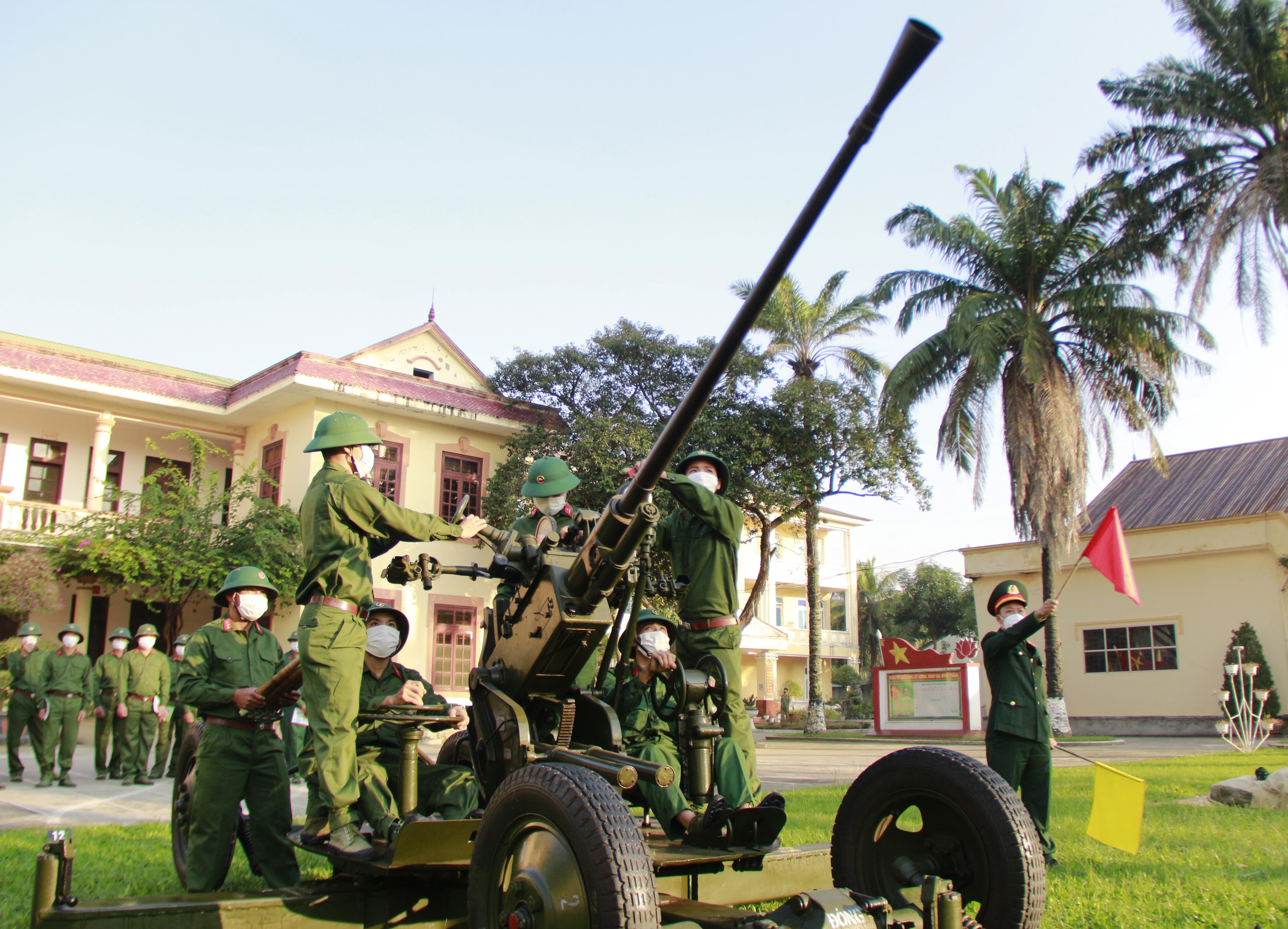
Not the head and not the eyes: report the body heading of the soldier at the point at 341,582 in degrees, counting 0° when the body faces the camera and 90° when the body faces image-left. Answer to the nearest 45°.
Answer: approximately 270°

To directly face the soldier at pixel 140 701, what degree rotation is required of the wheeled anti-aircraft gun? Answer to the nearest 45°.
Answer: approximately 180°

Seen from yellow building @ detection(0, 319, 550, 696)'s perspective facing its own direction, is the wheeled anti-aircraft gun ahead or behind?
ahead

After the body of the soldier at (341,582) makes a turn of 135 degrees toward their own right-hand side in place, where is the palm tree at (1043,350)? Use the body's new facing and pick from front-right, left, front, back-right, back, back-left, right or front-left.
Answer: back

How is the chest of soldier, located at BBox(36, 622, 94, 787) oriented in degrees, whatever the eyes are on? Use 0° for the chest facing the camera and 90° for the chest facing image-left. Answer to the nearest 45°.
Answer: approximately 0°

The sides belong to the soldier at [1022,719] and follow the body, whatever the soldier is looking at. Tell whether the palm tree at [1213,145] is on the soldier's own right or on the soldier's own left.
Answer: on the soldier's own left

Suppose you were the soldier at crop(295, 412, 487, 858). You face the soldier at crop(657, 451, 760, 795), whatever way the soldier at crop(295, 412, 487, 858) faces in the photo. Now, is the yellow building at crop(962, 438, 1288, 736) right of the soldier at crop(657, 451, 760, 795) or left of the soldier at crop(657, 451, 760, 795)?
left

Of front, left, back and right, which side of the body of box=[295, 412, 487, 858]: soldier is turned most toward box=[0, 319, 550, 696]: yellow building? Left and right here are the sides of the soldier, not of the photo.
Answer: left

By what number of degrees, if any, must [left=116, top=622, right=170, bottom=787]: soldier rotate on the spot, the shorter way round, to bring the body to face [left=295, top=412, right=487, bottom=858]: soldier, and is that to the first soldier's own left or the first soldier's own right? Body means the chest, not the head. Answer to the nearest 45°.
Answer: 0° — they already face them

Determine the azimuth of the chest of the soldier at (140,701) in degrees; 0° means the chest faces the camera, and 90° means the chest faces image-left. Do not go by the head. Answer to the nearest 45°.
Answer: approximately 0°

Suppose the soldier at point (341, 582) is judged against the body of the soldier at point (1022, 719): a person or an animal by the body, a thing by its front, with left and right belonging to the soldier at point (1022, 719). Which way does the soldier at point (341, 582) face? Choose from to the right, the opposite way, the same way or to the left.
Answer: to the left

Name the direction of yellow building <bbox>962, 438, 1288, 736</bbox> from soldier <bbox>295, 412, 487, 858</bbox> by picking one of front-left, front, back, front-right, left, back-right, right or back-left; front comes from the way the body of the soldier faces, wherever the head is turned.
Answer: front-left

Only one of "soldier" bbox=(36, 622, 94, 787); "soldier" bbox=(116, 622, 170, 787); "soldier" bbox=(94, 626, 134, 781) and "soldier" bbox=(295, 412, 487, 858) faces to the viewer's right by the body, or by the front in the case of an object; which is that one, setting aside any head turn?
"soldier" bbox=(295, 412, 487, 858)

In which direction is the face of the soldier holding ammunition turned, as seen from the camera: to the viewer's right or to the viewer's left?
to the viewer's right

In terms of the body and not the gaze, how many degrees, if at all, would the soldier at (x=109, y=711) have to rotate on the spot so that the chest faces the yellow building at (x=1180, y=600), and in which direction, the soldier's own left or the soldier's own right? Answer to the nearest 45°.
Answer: approximately 90° to the soldier's own left
